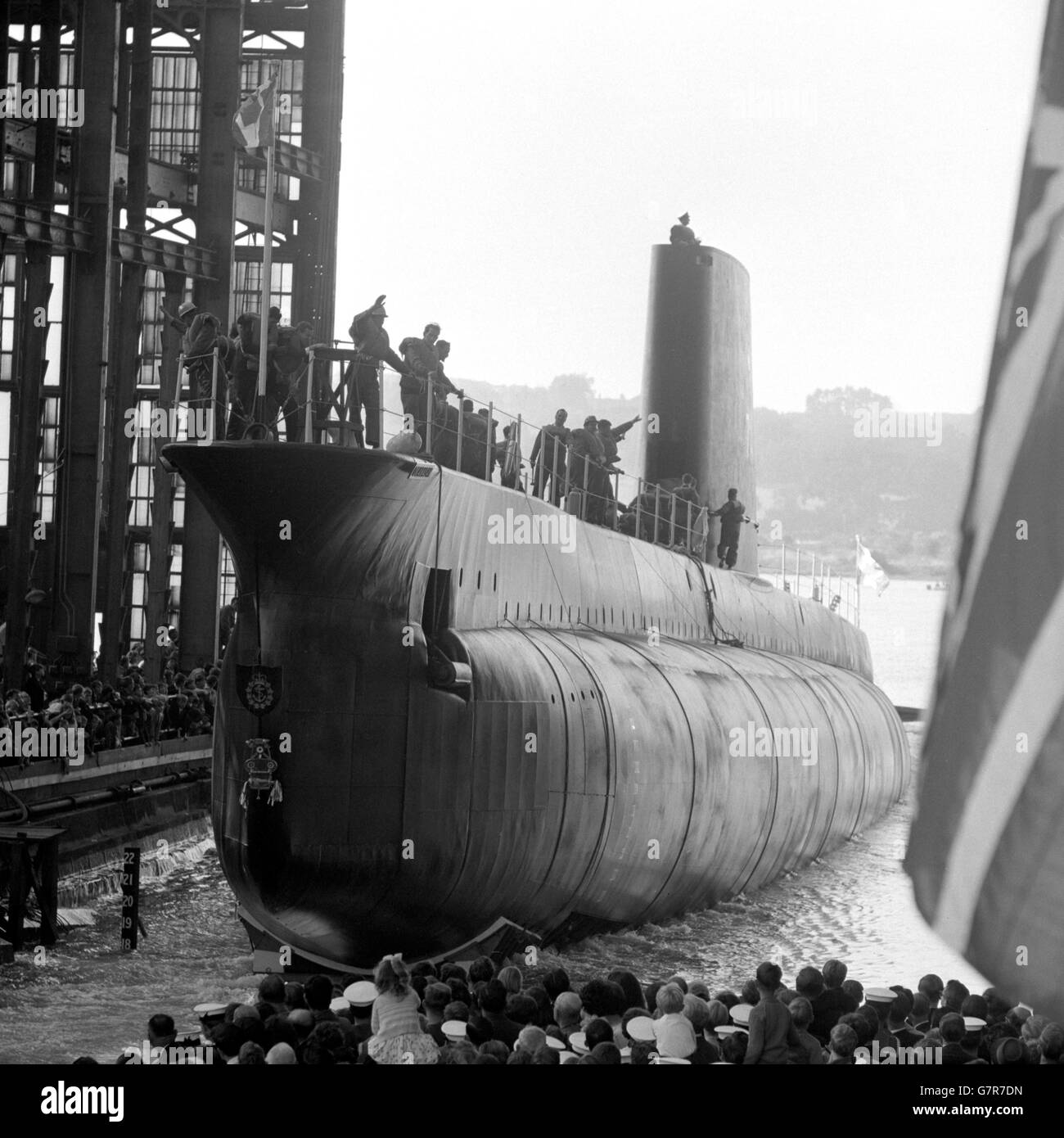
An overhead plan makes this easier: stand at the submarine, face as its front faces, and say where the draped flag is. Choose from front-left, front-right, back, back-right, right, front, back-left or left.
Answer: front-left

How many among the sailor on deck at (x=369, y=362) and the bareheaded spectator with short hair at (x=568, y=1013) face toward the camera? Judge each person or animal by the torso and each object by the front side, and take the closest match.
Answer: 1

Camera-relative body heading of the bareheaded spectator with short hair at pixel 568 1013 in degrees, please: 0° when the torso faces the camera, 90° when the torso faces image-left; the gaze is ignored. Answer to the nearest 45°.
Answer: approximately 180°
